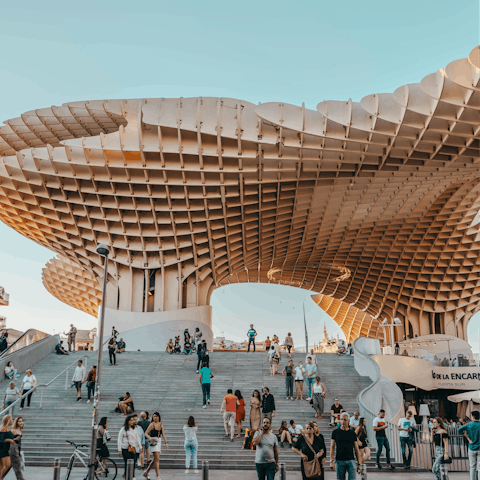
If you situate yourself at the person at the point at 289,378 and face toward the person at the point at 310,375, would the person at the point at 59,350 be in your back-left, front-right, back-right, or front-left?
back-left

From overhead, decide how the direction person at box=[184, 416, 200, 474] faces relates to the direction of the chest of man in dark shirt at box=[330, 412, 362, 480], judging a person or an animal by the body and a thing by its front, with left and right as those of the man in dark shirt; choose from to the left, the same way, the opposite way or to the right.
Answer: the opposite way

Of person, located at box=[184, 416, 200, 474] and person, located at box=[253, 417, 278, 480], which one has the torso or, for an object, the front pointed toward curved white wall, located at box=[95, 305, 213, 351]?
person, located at box=[184, 416, 200, 474]

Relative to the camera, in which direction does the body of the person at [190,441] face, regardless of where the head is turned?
away from the camera

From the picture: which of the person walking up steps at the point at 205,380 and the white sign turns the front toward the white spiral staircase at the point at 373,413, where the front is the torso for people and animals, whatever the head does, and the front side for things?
the white sign

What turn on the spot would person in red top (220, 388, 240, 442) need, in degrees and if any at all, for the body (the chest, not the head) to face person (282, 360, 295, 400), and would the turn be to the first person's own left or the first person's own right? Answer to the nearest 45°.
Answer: approximately 45° to the first person's own right

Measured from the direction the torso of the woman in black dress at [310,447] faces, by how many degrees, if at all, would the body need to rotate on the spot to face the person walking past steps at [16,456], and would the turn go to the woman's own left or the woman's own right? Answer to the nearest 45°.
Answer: approximately 90° to the woman's own right

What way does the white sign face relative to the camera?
toward the camera

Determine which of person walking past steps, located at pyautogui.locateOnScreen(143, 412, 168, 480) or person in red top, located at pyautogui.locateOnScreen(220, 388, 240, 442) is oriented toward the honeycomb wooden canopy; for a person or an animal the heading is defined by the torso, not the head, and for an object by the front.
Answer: the person in red top

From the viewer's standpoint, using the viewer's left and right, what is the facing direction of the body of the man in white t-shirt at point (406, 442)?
facing the viewer

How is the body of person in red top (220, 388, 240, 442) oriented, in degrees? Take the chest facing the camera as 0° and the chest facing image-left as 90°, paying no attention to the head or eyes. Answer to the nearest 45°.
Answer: approximately 180°
